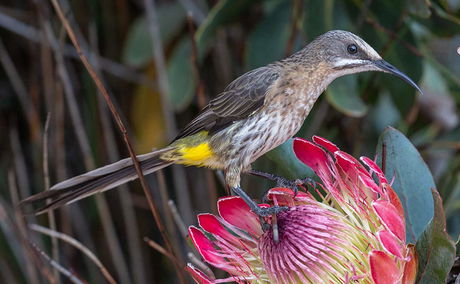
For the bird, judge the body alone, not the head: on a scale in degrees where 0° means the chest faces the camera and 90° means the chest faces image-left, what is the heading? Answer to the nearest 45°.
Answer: approximately 270°

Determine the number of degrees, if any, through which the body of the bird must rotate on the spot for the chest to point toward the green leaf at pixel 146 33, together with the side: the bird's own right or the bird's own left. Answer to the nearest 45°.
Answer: approximately 90° to the bird's own left

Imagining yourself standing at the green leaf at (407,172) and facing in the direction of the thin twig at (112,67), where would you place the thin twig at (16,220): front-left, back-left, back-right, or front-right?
front-left

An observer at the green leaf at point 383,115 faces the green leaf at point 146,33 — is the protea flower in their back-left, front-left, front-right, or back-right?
front-left

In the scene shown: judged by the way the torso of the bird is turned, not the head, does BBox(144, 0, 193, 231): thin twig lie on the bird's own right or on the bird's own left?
on the bird's own left

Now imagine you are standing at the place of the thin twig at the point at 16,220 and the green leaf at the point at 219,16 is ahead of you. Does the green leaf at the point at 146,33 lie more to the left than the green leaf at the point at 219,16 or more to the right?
left

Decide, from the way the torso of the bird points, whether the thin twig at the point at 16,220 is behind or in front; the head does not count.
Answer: behind

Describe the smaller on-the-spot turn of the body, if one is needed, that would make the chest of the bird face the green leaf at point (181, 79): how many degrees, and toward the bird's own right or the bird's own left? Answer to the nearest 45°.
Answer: approximately 90° to the bird's own left
